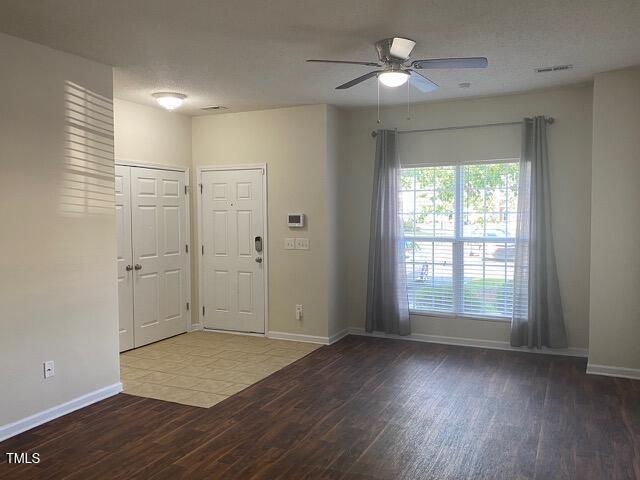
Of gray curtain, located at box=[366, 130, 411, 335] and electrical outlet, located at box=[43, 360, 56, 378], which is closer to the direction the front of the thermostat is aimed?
the electrical outlet

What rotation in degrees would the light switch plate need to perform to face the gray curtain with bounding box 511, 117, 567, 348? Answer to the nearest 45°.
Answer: approximately 90° to its left

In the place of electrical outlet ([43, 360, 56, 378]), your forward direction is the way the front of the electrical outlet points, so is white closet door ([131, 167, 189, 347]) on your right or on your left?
on your left

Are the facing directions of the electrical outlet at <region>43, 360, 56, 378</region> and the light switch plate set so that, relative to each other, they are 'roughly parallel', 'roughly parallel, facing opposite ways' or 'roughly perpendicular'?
roughly perpendicular

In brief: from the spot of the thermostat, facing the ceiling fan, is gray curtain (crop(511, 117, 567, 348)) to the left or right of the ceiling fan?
left

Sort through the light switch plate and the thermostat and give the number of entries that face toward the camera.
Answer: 2

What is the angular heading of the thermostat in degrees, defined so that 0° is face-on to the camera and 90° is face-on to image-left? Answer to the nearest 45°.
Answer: approximately 0°

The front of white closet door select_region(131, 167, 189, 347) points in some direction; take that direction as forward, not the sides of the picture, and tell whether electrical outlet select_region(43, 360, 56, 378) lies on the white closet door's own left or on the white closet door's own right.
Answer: on the white closet door's own right

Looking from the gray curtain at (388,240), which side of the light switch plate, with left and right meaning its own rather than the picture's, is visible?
left

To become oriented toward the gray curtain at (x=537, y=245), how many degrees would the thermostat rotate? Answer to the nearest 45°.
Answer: approximately 90° to its left

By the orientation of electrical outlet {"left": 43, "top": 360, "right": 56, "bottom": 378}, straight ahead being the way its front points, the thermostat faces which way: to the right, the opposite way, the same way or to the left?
to the right
